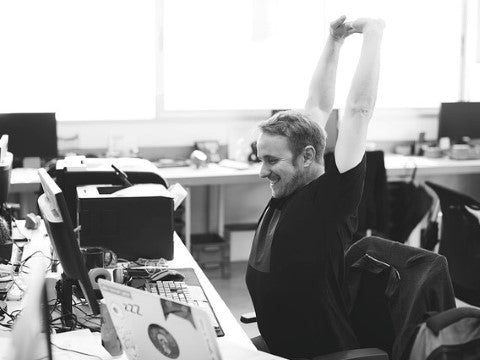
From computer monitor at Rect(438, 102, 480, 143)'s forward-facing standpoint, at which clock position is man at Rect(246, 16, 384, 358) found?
The man is roughly at 12 o'clock from the computer monitor.

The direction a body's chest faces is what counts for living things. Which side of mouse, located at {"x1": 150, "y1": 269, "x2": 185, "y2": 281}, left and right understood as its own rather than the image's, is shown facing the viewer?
left

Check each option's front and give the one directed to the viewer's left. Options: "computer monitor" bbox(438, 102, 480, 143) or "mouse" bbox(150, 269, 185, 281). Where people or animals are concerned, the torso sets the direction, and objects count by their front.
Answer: the mouse

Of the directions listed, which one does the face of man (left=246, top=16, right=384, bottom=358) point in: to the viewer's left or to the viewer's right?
to the viewer's left

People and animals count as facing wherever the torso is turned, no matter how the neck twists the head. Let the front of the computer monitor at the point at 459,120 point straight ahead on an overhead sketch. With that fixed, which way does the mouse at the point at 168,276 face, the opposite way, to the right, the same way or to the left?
to the right

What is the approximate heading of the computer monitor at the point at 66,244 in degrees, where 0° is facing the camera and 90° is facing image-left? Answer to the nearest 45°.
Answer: approximately 270°

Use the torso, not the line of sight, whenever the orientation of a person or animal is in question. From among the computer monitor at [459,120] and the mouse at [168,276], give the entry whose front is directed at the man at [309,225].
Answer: the computer monitor

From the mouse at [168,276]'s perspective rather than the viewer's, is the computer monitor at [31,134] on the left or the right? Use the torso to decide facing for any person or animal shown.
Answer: on its right

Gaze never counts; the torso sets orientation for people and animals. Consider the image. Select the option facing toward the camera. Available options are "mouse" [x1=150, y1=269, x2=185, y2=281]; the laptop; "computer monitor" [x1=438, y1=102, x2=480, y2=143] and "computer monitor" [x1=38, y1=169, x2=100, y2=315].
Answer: "computer monitor" [x1=438, y1=102, x2=480, y2=143]

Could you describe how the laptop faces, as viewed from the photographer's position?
facing away from the viewer and to the right of the viewer
